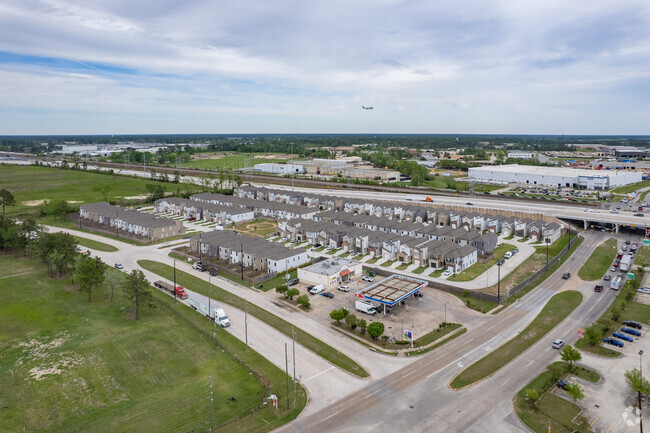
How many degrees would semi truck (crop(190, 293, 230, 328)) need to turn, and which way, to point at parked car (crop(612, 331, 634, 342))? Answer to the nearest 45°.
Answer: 0° — it already faces it

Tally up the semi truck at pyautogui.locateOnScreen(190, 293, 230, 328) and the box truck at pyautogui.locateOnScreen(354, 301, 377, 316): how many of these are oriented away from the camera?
0

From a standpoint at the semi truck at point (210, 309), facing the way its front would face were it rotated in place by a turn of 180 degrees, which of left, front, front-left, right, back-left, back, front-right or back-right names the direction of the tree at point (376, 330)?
back

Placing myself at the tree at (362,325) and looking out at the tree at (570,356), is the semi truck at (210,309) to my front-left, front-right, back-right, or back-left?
back-right

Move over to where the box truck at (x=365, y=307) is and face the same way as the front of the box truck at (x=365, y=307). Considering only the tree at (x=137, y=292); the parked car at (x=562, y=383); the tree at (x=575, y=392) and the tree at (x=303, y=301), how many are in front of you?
2

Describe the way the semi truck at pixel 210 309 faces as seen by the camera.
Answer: facing the viewer and to the right of the viewer

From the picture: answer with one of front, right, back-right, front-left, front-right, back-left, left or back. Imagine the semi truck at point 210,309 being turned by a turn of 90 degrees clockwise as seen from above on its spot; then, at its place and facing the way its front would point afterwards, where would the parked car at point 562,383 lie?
left

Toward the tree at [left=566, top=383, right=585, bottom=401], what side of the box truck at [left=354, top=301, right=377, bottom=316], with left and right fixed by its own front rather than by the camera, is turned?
front

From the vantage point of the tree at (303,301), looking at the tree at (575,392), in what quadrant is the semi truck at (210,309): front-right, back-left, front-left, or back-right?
back-right

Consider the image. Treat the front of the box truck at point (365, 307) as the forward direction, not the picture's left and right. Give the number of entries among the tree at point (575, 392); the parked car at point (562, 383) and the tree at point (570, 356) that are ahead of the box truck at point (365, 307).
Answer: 3

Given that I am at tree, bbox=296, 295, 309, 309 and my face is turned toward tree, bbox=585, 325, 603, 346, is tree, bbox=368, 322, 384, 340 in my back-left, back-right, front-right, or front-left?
front-right

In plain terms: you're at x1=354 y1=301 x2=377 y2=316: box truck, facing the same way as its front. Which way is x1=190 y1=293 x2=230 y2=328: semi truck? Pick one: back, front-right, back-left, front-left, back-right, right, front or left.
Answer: back-right

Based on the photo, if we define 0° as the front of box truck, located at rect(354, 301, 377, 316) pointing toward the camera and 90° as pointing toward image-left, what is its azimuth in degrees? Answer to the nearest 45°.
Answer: approximately 315°

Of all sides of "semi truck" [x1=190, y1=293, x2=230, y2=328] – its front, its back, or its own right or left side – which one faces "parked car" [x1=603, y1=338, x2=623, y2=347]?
front

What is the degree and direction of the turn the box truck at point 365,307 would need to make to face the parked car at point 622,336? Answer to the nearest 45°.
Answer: approximately 45° to its left

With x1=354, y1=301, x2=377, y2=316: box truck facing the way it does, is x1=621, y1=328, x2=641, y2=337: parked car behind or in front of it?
in front

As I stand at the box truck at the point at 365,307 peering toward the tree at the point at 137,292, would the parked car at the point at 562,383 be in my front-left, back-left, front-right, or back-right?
back-left
